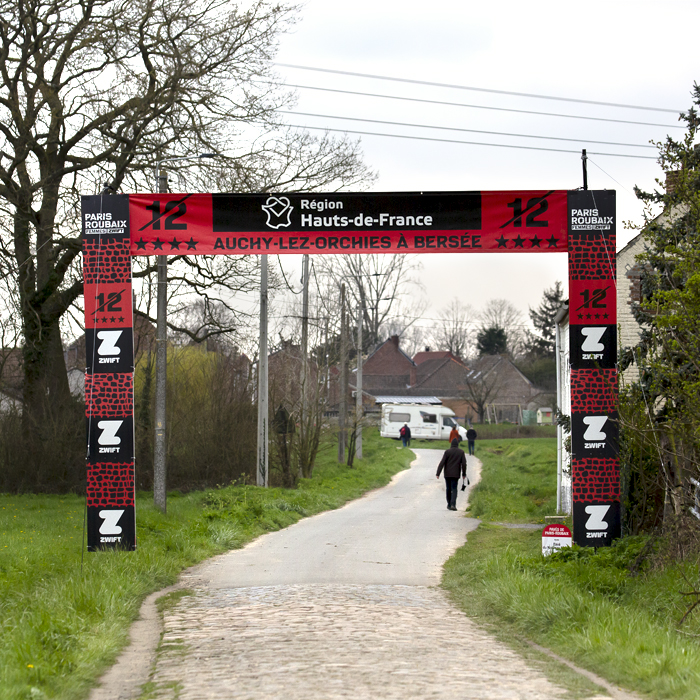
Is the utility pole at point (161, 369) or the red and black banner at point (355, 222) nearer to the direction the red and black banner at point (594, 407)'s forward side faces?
the red and black banner

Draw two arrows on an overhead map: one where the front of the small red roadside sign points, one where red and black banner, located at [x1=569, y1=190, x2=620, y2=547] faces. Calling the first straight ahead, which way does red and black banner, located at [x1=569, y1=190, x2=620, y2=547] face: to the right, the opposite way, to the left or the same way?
the same way

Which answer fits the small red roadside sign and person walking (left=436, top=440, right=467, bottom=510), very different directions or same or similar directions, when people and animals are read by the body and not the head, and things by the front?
very different directions

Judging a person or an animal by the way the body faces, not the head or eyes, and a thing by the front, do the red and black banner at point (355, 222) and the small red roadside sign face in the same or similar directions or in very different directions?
same or similar directions

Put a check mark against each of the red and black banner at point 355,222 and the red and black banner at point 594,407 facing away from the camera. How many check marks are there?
0

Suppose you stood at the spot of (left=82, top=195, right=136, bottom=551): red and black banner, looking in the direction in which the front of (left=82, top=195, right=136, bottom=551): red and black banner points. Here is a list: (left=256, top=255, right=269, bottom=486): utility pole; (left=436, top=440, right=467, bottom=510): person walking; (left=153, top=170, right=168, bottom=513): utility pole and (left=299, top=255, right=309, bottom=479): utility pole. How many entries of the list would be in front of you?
0

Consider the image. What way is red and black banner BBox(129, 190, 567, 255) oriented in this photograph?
toward the camera

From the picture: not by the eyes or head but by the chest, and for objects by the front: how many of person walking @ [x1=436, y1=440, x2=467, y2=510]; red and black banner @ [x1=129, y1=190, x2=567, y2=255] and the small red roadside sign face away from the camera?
1

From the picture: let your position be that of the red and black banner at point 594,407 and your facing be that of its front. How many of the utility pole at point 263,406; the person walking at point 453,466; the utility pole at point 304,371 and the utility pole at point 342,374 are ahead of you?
0

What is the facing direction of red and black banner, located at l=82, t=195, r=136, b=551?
toward the camera

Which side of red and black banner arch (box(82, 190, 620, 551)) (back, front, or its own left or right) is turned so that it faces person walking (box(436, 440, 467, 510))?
back

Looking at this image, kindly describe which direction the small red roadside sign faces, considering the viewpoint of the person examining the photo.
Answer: facing the viewer

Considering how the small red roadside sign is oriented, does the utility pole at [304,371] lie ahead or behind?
behind

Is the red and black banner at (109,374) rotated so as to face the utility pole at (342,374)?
no

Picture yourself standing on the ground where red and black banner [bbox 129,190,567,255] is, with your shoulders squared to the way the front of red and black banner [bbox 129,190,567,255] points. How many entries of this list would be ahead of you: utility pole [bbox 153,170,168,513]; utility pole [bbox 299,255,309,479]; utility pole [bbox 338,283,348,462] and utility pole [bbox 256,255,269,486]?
0

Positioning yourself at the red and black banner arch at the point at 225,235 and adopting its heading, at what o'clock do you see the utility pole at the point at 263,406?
The utility pole is roughly at 6 o'clock from the red and black banner arch.
